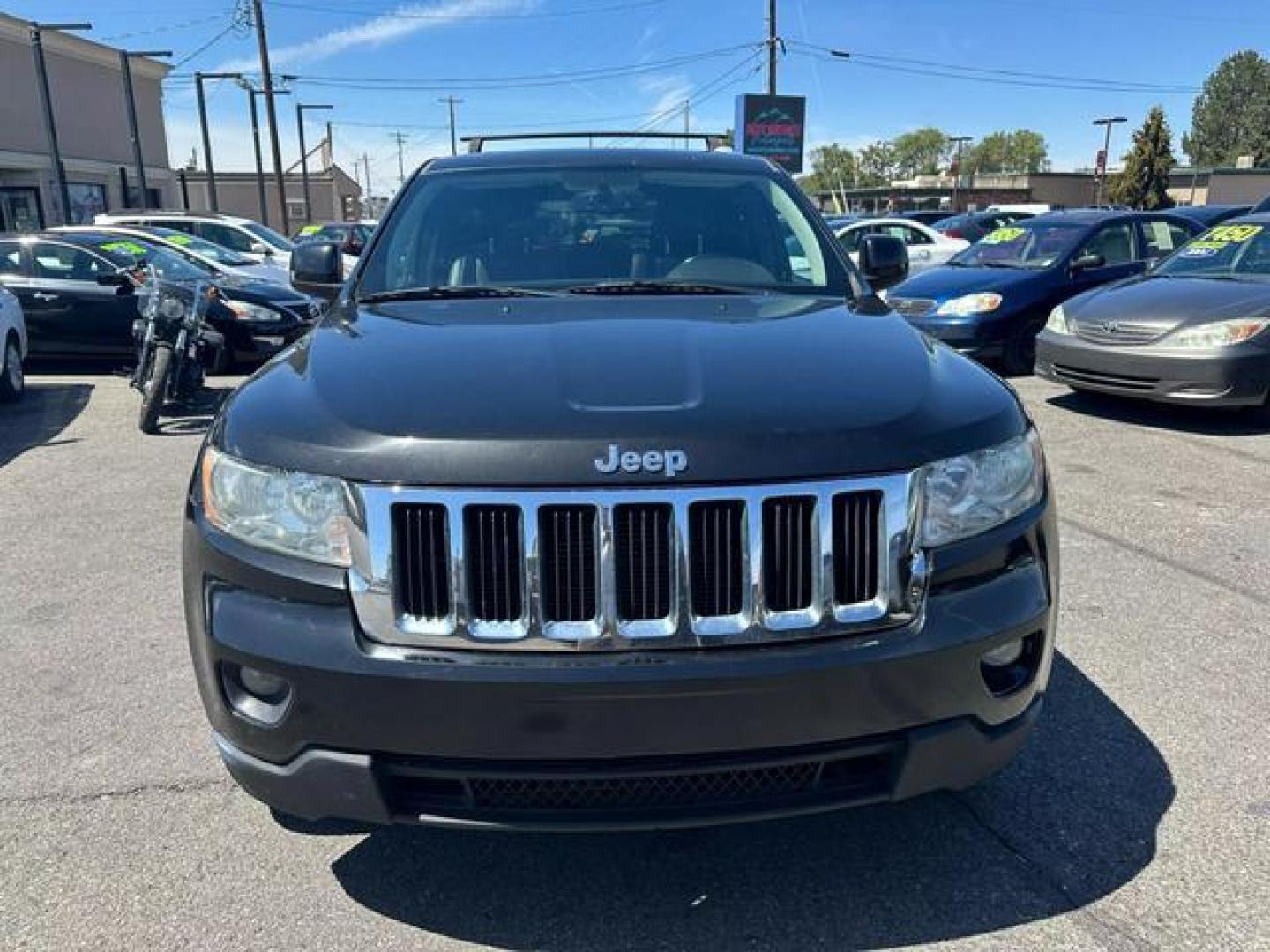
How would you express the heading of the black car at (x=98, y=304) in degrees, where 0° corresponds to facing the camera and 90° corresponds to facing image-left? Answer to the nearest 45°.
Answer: approximately 315°

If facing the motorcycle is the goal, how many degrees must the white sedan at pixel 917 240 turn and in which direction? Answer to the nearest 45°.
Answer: approximately 45° to its left

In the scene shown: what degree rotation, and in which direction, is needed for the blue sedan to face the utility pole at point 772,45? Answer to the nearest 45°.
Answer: approximately 135° to its right

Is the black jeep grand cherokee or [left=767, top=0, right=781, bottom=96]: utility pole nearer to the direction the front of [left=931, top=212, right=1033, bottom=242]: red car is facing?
the black jeep grand cherokee

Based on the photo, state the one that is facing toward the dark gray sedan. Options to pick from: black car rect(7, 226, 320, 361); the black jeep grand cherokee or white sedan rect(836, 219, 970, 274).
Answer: the black car

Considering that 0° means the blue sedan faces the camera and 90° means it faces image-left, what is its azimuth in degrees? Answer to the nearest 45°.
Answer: approximately 45°

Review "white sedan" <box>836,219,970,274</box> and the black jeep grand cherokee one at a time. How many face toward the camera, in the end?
1

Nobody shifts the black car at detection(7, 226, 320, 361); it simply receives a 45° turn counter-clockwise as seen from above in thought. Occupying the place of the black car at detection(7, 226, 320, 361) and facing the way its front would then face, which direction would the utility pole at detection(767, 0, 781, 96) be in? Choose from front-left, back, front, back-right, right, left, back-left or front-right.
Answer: front-left

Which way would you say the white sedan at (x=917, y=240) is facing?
to the viewer's left

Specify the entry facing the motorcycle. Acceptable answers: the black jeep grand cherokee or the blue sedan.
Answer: the blue sedan

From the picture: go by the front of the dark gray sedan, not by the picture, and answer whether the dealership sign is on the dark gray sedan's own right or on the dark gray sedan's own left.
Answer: on the dark gray sedan's own right

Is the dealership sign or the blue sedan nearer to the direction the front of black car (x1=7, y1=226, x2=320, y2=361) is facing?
the blue sedan

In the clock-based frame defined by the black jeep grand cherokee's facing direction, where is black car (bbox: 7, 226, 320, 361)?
The black car is roughly at 5 o'clock from the black jeep grand cherokee.

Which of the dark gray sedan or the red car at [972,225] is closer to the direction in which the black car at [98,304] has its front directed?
the dark gray sedan
